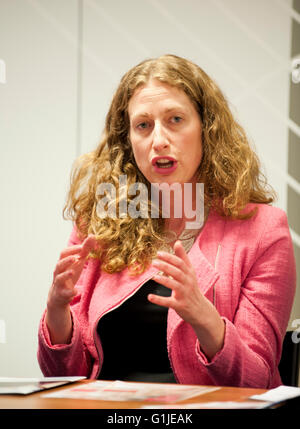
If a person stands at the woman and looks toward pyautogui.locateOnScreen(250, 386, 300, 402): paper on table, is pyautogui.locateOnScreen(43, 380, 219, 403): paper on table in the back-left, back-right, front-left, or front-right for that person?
front-right

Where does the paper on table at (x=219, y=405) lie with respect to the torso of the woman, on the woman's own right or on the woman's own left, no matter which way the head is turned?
on the woman's own left

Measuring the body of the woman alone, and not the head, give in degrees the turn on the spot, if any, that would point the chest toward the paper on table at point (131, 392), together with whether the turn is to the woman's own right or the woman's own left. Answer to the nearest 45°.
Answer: approximately 45° to the woman's own left

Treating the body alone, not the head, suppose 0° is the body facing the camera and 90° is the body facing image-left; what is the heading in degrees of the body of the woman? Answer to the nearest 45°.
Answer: approximately 45°

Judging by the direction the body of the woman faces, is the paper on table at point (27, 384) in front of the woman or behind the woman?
in front

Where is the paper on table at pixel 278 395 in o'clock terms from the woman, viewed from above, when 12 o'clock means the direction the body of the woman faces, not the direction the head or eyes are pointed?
The paper on table is roughly at 10 o'clock from the woman.
